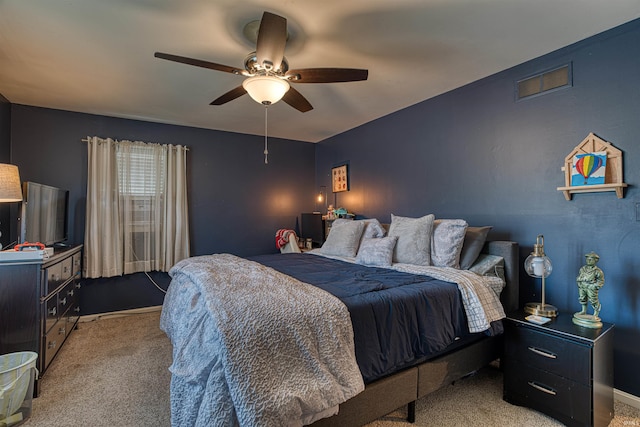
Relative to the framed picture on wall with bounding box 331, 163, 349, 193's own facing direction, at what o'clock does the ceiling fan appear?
The ceiling fan is roughly at 11 o'clock from the framed picture on wall.

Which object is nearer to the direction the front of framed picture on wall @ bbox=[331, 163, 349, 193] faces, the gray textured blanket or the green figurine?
the gray textured blanket

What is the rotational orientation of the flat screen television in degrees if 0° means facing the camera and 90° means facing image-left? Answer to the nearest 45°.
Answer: approximately 315°

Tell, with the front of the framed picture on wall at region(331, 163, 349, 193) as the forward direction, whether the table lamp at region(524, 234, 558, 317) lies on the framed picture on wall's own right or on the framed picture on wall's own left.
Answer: on the framed picture on wall's own left

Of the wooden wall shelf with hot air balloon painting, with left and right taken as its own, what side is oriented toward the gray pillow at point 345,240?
right

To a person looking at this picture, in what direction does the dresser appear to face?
facing to the right of the viewer

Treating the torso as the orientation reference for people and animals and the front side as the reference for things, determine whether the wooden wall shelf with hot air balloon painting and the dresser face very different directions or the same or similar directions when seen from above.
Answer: very different directions

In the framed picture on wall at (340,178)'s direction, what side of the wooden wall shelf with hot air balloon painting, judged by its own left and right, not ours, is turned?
right
